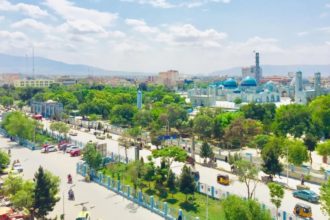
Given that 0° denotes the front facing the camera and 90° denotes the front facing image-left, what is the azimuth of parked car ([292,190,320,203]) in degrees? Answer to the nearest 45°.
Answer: approximately 315°

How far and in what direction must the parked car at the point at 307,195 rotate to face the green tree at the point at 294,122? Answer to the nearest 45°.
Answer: approximately 45° to its right

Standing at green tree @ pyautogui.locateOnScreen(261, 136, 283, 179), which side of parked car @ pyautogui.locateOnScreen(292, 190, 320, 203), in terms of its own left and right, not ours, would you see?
back

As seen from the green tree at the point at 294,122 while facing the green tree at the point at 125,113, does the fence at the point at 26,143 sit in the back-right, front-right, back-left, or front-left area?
front-left

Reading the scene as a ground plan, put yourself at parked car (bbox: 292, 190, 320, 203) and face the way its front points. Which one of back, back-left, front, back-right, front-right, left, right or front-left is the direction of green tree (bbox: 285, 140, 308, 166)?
back-left
